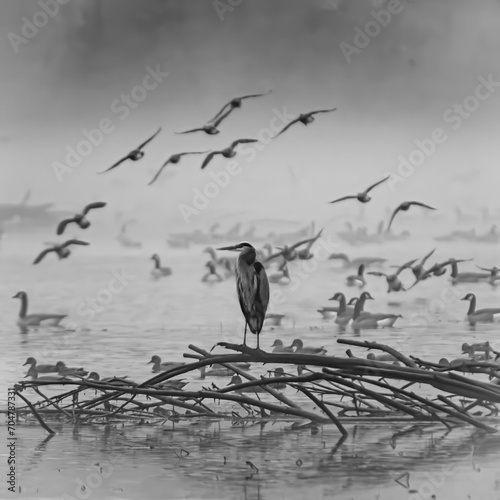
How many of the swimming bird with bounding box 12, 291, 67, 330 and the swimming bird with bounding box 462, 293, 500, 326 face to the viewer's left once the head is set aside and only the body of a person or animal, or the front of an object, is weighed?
2

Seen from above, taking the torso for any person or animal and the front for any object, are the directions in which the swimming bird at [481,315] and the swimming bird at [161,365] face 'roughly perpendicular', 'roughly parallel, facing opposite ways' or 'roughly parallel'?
roughly parallel

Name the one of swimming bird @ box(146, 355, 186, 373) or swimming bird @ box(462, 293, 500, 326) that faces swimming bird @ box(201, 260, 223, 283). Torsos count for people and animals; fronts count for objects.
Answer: swimming bird @ box(462, 293, 500, 326)

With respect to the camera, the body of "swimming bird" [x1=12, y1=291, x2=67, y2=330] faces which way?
to the viewer's left

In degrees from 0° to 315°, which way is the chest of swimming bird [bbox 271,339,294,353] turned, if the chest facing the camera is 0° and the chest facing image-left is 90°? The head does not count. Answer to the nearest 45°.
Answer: approximately 90°

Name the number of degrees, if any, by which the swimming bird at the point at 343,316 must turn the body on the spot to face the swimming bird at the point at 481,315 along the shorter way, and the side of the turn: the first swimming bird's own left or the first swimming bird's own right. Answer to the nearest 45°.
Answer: approximately 135° to the first swimming bird's own left

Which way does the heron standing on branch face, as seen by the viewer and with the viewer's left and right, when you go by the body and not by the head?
facing the viewer and to the left of the viewer

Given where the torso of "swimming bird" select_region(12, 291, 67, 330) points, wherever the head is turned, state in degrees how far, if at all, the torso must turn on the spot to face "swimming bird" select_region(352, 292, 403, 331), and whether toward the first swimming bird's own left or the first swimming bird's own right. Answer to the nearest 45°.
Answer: approximately 180°
